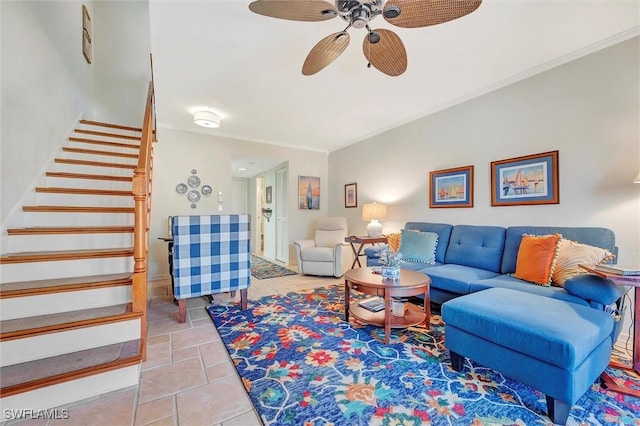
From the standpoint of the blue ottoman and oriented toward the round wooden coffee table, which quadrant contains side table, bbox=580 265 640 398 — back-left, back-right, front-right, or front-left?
back-right

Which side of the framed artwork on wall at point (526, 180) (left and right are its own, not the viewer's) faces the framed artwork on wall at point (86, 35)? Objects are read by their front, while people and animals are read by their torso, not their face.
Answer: front

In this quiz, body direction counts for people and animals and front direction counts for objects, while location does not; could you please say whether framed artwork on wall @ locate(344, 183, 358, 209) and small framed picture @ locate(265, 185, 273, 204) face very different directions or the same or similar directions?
same or similar directions

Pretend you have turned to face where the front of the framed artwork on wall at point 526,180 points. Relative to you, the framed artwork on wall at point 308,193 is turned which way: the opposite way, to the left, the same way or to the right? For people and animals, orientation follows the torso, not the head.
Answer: to the left

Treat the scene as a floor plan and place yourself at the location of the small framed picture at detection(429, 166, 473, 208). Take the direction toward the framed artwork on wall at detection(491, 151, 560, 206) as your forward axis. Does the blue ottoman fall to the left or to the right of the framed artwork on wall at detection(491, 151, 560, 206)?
right

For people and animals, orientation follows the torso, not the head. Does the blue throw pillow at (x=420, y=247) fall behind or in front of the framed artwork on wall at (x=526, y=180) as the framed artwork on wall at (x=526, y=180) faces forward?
in front

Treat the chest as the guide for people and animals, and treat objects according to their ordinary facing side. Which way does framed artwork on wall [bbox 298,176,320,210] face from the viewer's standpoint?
toward the camera

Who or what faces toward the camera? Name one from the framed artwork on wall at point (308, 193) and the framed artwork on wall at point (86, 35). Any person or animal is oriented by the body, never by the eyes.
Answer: the framed artwork on wall at point (308, 193)

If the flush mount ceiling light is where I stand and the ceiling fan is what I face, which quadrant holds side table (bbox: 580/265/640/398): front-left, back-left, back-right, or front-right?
front-left

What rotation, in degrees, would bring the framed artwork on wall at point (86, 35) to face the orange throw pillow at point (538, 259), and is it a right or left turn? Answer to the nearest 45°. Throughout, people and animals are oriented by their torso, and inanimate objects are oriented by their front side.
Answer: approximately 45° to its right

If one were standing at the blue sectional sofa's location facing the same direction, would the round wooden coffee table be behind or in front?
in front

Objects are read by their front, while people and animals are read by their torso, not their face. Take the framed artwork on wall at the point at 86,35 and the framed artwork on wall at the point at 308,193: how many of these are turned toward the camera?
1

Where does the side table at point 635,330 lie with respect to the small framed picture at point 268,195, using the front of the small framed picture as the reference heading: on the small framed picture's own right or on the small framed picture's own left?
on the small framed picture's own left

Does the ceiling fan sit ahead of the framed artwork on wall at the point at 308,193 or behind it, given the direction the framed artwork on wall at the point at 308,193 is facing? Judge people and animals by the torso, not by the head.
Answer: ahead

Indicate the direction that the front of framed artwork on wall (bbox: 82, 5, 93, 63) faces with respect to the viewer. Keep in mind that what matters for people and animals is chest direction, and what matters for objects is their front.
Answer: facing to the right of the viewer

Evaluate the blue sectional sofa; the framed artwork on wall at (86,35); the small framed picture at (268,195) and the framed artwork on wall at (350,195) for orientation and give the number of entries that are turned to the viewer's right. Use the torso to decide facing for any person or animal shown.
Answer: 1

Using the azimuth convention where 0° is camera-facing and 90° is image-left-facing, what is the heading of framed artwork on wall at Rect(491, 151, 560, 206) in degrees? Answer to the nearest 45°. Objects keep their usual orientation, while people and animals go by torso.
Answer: approximately 45°

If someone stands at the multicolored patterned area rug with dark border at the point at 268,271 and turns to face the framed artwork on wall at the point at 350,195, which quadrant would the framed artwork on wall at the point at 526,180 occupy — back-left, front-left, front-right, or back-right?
front-right
